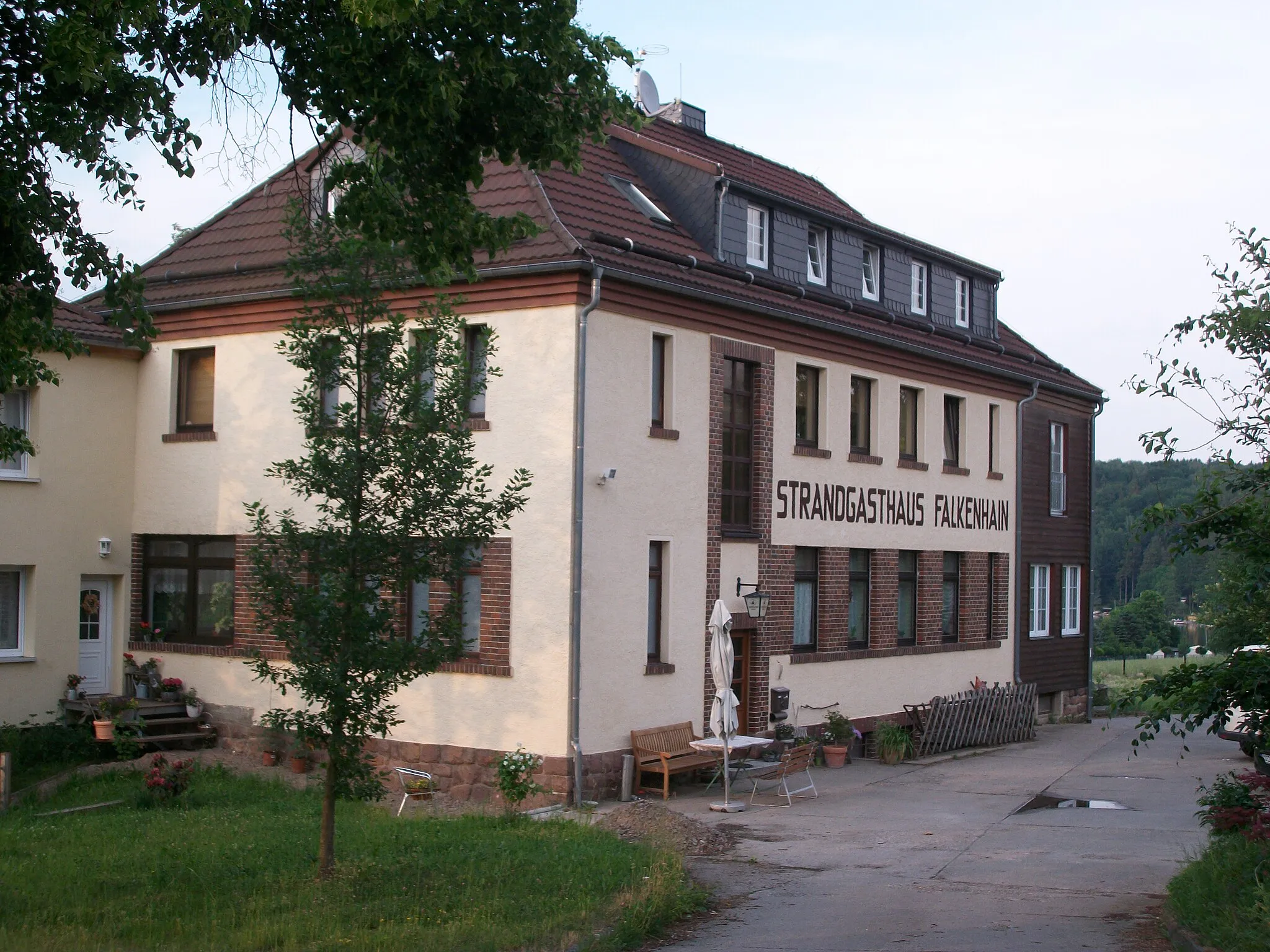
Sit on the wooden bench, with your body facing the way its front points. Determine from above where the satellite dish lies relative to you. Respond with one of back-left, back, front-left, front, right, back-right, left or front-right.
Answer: back-left

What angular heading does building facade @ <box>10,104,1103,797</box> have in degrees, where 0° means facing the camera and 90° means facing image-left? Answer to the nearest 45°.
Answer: approximately 315°

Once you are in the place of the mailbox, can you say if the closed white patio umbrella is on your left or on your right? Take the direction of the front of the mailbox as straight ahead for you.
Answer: on your right

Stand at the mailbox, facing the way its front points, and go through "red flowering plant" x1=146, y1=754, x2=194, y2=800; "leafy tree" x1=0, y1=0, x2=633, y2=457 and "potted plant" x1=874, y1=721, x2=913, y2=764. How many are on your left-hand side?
1

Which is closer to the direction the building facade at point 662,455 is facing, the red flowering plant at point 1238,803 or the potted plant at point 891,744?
the red flowering plant

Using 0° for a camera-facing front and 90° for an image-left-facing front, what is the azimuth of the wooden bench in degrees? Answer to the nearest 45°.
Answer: approximately 315°

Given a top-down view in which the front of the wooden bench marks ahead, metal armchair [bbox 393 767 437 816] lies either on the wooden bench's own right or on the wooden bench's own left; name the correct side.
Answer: on the wooden bench's own right

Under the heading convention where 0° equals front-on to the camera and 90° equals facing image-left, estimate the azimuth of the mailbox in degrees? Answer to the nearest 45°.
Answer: approximately 315°

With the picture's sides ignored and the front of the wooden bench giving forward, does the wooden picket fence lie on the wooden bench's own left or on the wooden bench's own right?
on the wooden bench's own left

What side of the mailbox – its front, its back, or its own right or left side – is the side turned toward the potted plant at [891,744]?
left
